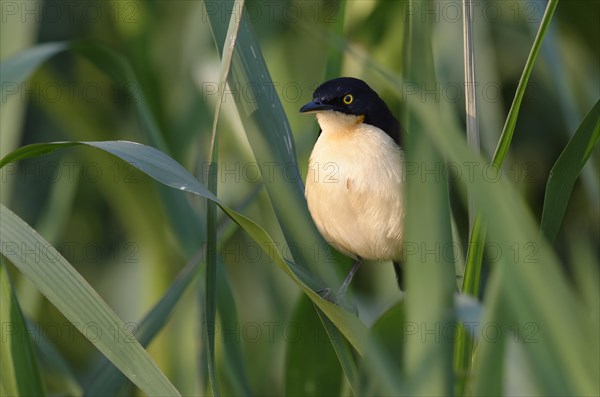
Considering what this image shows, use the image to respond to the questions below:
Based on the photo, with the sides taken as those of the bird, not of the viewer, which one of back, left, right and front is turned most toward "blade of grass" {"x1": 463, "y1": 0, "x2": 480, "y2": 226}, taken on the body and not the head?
left

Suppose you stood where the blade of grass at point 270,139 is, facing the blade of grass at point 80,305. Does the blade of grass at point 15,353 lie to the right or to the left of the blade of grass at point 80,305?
right

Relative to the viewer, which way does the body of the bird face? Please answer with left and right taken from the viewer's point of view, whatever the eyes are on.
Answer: facing the viewer and to the left of the viewer

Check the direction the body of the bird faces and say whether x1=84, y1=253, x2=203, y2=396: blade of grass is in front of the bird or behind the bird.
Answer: in front

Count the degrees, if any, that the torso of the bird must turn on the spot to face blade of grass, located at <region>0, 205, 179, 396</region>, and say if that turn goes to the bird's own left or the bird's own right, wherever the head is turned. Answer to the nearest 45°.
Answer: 0° — it already faces it

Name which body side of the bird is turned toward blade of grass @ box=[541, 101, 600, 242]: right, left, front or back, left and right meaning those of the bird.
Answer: left
